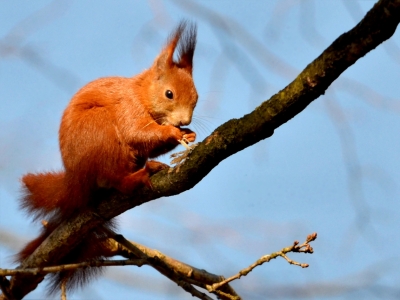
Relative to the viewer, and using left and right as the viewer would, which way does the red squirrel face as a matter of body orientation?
facing to the right of the viewer

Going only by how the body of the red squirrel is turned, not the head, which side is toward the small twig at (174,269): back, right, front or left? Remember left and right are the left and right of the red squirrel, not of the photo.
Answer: front

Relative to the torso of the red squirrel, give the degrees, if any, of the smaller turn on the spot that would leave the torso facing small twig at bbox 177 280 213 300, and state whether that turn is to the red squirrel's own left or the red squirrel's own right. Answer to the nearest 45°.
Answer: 0° — it already faces it
